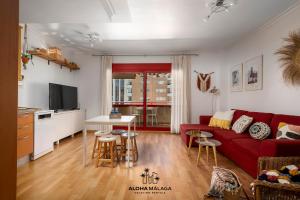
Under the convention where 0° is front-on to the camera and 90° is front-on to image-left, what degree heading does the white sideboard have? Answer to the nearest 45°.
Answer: approximately 315°

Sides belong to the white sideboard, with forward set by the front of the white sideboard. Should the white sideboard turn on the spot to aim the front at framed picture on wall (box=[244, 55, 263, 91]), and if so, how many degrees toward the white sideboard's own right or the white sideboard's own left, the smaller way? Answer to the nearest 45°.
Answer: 0° — it already faces it

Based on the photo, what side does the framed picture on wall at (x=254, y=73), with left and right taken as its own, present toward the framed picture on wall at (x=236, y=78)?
right

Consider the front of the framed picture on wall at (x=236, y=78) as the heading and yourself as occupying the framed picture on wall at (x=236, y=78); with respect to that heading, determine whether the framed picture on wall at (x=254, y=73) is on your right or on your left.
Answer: on your left

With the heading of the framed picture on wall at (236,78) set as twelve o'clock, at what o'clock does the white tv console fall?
The white tv console is roughly at 12 o'clock from the framed picture on wall.

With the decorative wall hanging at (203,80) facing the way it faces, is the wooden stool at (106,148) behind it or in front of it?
in front

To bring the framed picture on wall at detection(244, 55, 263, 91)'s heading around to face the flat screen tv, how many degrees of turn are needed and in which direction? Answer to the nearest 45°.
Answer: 0° — it already faces it

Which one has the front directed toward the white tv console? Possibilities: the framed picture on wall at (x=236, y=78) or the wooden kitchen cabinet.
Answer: the framed picture on wall

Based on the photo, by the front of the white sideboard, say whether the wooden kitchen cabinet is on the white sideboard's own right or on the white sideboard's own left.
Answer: on the white sideboard's own right
